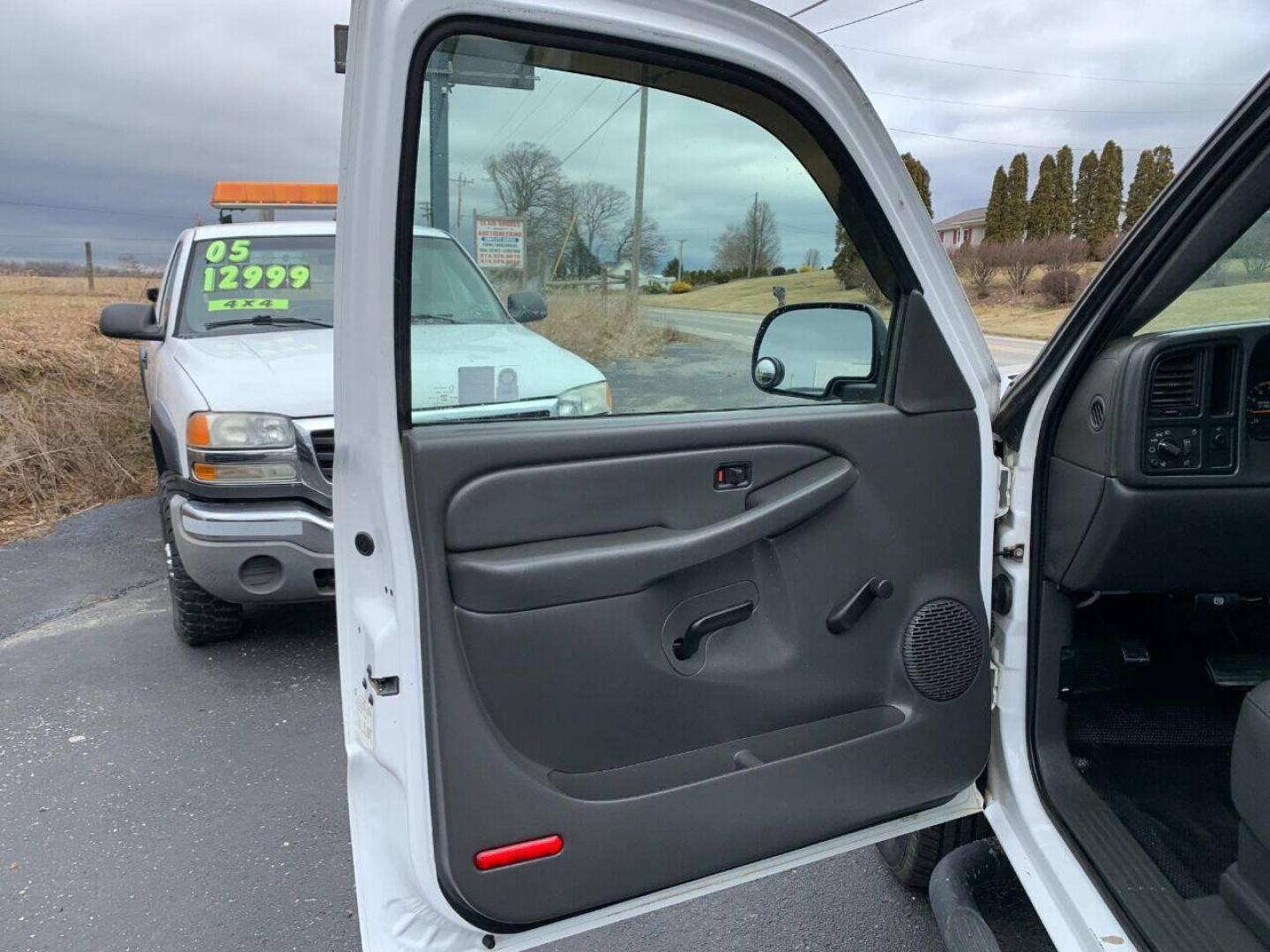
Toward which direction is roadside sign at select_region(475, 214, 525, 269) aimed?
toward the camera

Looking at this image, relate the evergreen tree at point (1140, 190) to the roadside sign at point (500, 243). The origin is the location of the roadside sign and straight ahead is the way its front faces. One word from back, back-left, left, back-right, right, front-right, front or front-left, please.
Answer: left

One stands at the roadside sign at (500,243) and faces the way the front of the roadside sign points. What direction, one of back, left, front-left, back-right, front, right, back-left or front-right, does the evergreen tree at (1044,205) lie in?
back-left

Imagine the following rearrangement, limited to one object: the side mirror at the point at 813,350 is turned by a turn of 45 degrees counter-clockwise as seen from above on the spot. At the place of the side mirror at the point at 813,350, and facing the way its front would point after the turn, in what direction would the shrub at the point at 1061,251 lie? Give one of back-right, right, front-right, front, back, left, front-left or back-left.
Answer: left

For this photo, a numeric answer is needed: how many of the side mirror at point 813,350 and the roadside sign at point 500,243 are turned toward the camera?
2

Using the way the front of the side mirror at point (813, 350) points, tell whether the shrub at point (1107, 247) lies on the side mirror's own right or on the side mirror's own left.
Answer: on the side mirror's own left

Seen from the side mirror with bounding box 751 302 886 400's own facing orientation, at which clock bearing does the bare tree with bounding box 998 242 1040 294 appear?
The bare tree is roughly at 7 o'clock from the side mirror.

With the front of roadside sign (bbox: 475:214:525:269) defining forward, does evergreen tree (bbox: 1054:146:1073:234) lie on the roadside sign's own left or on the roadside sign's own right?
on the roadside sign's own left

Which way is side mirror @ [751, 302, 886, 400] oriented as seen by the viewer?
toward the camera

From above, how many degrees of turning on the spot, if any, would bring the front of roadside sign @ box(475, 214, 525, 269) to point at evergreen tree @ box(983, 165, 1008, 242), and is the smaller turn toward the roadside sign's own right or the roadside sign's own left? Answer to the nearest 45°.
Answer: approximately 135° to the roadside sign's own left

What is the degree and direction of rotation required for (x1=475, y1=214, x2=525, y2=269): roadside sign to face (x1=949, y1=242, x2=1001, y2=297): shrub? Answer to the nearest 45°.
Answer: approximately 135° to its left

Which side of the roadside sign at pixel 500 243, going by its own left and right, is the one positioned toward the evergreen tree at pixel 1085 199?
left
